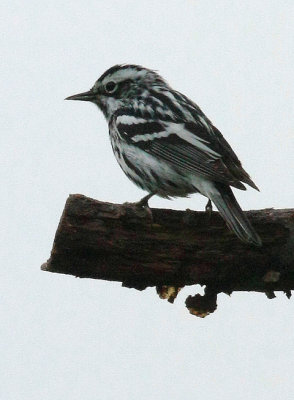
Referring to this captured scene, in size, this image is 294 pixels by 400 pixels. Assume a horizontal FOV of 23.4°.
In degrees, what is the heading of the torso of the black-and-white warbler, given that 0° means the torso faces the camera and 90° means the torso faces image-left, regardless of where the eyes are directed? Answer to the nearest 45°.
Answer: approximately 90°
